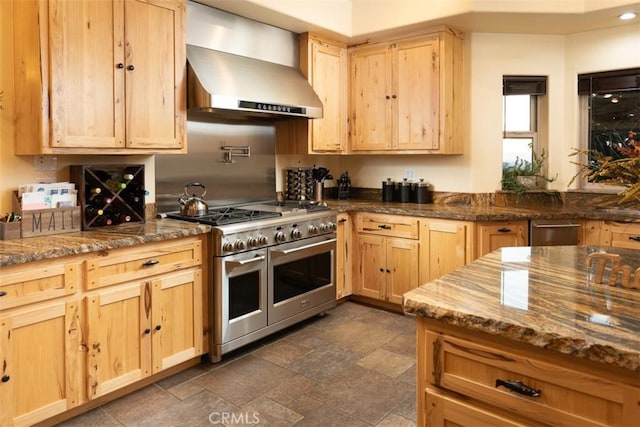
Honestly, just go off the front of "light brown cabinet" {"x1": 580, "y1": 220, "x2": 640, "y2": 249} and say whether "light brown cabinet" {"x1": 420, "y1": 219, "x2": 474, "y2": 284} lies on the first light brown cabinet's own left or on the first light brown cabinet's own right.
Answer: on the first light brown cabinet's own right

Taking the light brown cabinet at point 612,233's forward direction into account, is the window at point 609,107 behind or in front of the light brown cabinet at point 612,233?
behind

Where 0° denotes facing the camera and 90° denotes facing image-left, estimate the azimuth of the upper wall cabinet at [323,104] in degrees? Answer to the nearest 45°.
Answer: approximately 315°

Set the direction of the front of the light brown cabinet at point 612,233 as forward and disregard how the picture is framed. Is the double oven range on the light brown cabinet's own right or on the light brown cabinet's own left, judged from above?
on the light brown cabinet's own right

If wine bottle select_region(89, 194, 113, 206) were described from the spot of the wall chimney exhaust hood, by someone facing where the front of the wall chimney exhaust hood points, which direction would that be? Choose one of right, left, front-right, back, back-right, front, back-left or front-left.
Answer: right

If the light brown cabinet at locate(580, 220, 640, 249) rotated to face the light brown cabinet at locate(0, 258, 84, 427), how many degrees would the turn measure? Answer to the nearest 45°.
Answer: approximately 45° to its right
